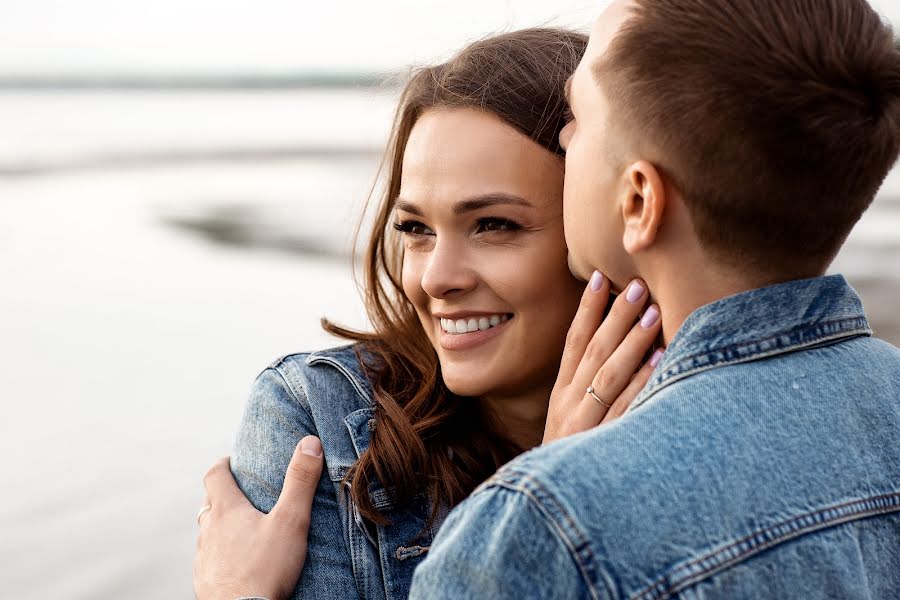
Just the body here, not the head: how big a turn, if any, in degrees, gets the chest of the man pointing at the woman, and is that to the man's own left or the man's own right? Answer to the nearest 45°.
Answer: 0° — they already face them

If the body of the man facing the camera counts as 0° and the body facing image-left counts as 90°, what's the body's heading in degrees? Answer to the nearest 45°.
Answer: approximately 135°

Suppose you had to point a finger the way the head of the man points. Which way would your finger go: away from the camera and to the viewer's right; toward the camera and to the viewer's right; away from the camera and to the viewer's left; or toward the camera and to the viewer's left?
away from the camera and to the viewer's left
